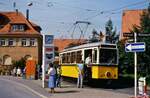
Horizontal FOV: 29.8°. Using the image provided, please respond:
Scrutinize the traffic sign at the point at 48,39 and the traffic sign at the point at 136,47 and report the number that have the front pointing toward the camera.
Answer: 2

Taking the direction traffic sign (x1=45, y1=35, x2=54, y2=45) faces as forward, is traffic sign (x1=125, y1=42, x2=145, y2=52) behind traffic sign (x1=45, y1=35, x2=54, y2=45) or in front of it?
in front

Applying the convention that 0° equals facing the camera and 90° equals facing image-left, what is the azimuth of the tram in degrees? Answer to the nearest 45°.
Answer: approximately 315°

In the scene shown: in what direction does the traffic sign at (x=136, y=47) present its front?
toward the camera

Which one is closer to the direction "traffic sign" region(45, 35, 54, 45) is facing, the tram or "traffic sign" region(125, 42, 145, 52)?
the traffic sign

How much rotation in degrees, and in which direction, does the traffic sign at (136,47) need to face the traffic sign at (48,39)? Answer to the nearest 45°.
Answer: approximately 135° to its right

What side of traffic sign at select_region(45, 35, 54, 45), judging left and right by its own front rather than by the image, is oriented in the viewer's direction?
front

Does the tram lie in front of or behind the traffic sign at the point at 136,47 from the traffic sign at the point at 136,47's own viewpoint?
behind
